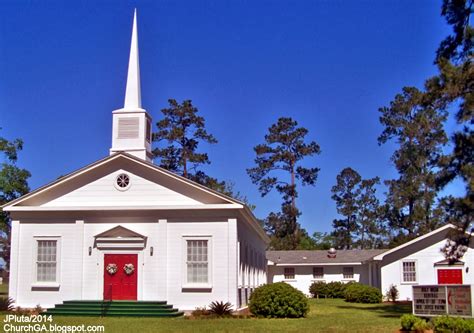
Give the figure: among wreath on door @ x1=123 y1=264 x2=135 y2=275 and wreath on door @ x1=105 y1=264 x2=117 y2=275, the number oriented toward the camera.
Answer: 2

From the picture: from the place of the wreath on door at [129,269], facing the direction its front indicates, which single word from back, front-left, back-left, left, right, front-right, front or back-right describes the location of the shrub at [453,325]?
front-left

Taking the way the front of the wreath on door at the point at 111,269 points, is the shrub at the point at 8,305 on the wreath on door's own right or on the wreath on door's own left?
on the wreath on door's own right

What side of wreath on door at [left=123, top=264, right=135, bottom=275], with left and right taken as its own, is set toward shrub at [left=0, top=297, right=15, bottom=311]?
right

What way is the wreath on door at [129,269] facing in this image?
toward the camera

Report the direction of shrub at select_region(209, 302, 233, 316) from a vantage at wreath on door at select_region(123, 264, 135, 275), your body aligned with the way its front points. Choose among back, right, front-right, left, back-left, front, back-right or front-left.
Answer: front-left

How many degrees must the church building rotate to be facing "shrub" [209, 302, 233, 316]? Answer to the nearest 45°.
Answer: approximately 45° to its left

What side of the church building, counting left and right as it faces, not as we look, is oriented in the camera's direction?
front

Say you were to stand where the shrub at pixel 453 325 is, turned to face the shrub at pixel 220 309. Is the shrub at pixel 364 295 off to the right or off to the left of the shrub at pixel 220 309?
right

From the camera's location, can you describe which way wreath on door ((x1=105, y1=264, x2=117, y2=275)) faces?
facing the viewer

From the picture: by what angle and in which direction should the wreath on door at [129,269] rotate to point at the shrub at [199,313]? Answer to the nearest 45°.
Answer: approximately 45° to its left

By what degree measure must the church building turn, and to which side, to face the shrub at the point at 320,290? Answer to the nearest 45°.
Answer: approximately 135° to its left
